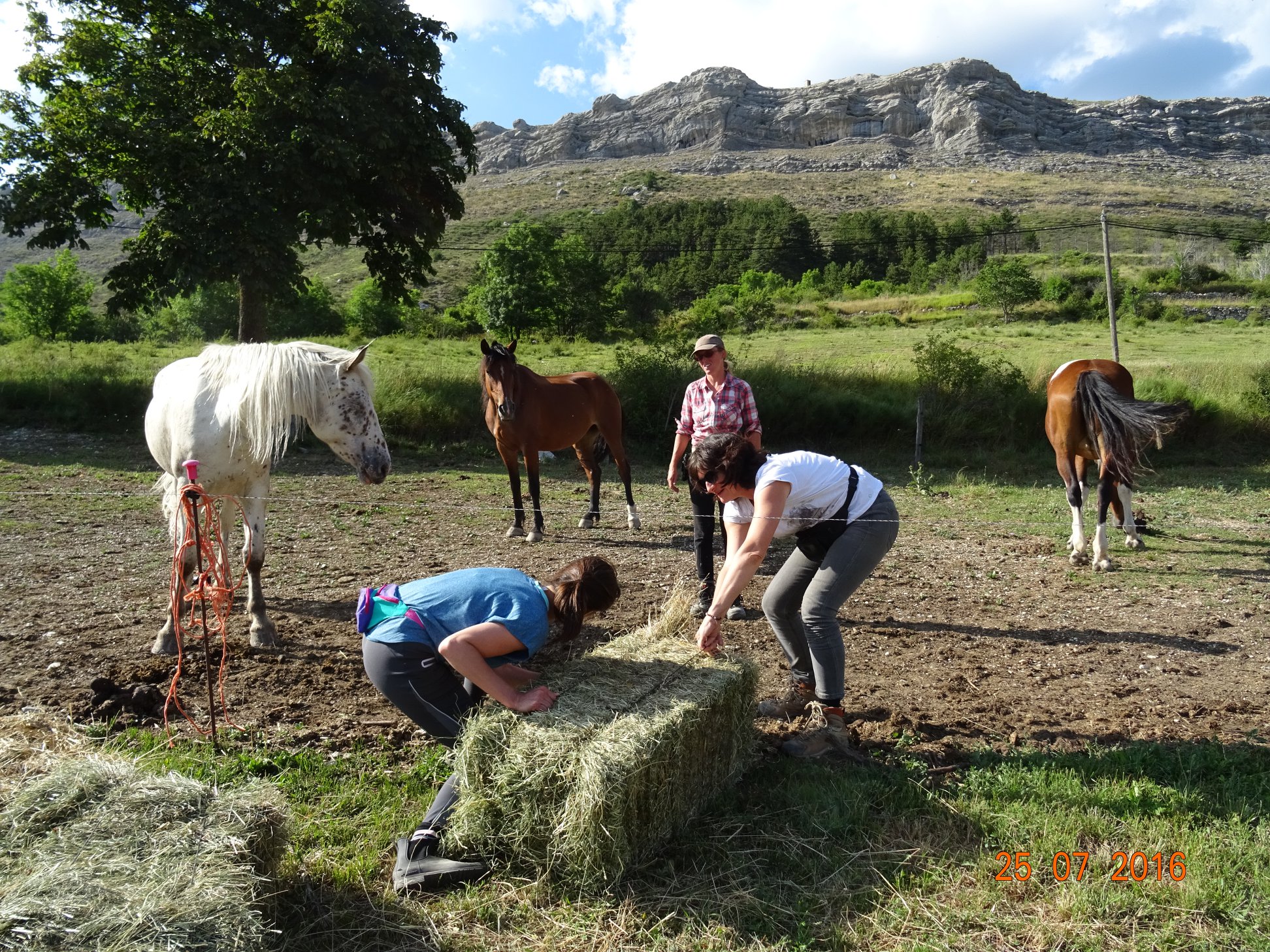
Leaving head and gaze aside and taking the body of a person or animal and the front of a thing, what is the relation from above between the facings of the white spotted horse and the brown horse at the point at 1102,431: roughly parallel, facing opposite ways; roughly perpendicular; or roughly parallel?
roughly perpendicular

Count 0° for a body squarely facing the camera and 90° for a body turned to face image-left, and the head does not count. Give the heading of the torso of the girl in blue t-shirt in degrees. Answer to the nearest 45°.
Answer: approximately 270°

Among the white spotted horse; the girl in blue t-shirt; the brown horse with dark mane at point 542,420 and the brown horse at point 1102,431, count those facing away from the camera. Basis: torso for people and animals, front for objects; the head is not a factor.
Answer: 1

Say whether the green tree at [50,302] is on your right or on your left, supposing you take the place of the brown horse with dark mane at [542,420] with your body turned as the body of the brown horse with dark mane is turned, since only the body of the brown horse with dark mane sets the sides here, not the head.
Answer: on your right

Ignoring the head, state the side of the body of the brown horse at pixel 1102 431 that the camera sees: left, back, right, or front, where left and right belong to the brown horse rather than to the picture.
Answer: back

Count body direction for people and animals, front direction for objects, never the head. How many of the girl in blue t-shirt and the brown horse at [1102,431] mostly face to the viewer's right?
1

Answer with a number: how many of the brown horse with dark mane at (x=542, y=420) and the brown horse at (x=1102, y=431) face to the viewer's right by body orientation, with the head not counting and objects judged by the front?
0

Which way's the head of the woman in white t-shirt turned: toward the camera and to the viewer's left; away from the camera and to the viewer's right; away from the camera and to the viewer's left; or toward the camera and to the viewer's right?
toward the camera and to the viewer's left

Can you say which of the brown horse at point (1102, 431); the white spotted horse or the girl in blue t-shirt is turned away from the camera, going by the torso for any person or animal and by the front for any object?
the brown horse

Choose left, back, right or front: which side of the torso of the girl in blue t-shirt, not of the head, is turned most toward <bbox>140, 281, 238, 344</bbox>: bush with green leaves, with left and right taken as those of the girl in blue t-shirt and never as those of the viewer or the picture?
left

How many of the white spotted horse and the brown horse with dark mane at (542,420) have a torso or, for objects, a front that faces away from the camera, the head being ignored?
0

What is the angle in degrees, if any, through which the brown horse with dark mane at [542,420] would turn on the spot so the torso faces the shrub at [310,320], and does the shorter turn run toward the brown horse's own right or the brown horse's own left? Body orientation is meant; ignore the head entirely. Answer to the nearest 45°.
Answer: approximately 135° to the brown horse's own right

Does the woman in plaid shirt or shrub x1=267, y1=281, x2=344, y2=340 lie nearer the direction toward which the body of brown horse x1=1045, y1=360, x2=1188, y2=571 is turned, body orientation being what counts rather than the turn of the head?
the shrub
